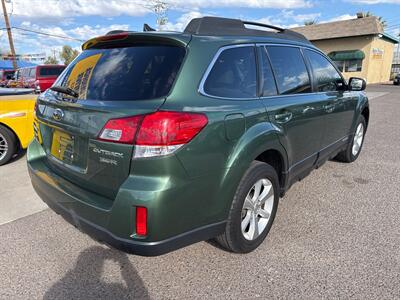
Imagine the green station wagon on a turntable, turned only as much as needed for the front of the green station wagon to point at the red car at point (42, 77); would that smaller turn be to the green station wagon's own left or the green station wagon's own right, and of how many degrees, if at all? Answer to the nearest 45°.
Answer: approximately 90° to the green station wagon's own left

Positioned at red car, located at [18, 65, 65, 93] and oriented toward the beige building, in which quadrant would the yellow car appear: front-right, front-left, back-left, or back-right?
back-right

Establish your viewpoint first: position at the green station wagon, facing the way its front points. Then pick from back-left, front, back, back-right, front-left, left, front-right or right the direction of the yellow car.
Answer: left

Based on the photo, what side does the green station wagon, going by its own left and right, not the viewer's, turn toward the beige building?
front

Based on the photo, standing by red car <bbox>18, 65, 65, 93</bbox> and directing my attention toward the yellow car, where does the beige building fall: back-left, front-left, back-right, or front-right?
back-left

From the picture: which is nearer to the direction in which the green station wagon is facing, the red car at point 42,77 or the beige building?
the beige building

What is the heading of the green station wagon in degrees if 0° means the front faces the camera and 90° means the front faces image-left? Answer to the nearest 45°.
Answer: approximately 225°
